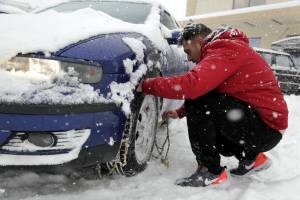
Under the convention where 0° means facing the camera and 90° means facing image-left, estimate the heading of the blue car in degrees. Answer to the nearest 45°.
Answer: approximately 45°

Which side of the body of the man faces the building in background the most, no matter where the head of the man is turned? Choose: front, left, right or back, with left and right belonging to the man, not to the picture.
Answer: right

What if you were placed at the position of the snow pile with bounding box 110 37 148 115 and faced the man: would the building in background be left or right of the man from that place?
left

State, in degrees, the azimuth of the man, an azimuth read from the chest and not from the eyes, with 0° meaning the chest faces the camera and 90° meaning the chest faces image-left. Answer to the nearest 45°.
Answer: approximately 90°

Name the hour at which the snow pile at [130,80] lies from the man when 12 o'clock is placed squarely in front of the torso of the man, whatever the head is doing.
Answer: The snow pile is roughly at 11 o'clock from the man.
